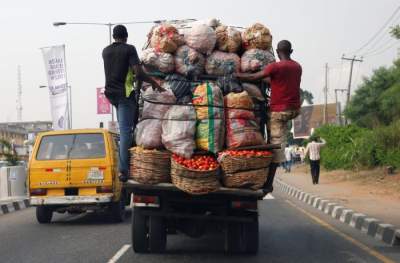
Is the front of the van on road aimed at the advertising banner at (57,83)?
yes

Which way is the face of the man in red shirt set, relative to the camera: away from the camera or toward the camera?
away from the camera

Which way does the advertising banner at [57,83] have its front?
toward the camera

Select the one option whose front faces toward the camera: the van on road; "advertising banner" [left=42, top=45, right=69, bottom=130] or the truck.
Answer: the advertising banner

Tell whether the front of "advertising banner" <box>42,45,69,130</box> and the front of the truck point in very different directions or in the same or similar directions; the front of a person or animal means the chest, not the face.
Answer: very different directions

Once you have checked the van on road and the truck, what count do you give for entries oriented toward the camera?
0

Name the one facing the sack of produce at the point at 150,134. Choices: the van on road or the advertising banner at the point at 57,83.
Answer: the advertising banner

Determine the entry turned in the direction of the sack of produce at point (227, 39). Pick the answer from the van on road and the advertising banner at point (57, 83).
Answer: the advertising banner

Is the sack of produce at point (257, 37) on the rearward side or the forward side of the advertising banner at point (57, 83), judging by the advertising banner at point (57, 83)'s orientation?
on the forward side

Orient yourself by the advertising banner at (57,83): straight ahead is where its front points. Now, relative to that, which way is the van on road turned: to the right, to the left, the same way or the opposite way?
the opposite way

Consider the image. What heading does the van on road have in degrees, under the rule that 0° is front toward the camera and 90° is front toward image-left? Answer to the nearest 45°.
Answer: approximately 180°

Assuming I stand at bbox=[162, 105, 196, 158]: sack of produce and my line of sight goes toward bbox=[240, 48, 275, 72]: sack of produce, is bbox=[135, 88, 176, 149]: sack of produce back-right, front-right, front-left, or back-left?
back-left

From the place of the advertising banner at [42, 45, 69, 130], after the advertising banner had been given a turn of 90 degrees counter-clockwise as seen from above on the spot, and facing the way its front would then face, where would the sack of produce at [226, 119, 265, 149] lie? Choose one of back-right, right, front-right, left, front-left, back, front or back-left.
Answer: right

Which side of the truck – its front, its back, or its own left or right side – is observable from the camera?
back

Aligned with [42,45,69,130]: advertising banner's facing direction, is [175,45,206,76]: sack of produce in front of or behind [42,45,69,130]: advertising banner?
in front
